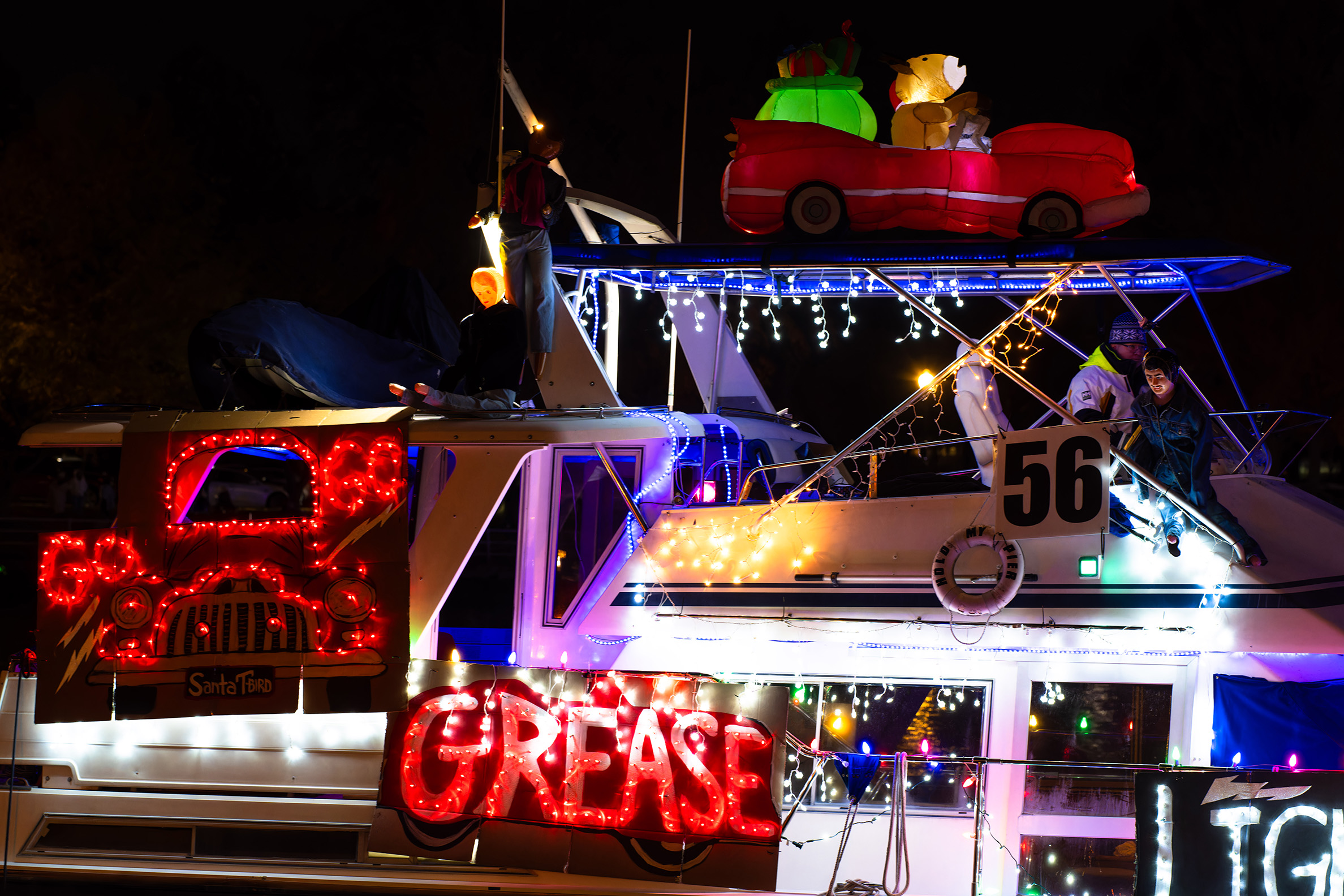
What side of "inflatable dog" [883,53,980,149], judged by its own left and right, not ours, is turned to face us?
right

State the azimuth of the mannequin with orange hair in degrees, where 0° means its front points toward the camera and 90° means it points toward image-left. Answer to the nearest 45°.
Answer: approximately 45°
